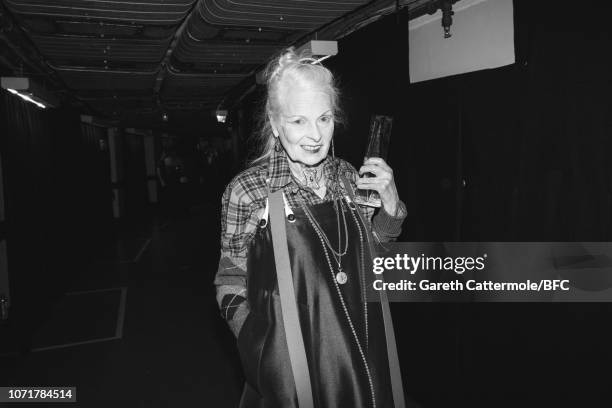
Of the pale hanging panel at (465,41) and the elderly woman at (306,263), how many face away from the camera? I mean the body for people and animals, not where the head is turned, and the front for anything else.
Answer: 0

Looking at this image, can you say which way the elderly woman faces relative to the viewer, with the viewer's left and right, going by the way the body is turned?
facing the viewer and to the right of the viewer

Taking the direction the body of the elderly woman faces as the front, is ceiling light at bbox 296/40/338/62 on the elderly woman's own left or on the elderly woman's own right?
on the elderly woman's own left

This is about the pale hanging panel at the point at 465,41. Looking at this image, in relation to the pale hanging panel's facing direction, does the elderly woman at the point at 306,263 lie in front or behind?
in front

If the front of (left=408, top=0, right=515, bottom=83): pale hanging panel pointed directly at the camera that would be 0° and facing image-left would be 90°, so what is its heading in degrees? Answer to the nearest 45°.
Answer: approximately 45°

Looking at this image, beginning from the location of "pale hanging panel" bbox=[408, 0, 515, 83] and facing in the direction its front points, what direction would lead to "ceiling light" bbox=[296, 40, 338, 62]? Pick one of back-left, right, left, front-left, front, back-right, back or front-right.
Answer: front-right

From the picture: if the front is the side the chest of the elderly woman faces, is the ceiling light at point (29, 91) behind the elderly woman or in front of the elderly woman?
behind
